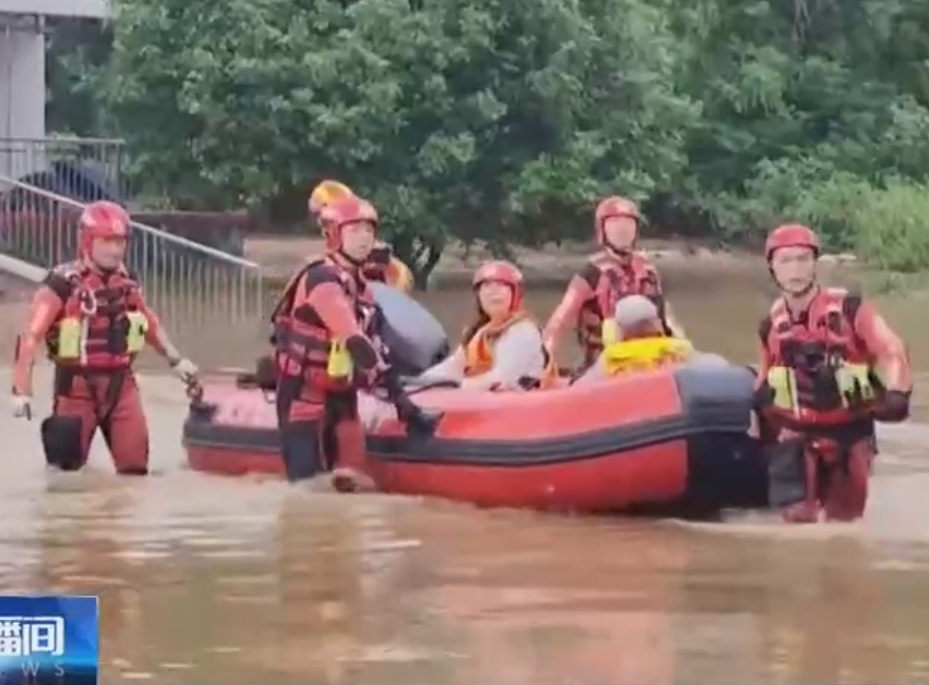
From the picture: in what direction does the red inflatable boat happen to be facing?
to the viewer's right

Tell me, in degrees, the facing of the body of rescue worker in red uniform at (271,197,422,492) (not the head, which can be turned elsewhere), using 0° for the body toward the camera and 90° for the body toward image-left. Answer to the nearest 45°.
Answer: approximately 315°

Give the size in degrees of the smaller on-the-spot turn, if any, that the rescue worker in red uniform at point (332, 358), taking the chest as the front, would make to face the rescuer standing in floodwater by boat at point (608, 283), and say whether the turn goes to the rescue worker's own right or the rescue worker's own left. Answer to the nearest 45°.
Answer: approximately 90° to the rescue worker's own left

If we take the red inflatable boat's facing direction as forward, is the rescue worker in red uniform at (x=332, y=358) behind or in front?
behind

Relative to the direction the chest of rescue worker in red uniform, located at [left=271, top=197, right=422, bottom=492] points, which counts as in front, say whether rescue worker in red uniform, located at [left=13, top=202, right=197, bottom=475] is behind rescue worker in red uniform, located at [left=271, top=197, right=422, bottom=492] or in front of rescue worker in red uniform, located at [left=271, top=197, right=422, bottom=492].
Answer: behind

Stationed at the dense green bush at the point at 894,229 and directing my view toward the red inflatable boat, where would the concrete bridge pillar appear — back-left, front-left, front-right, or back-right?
front-right

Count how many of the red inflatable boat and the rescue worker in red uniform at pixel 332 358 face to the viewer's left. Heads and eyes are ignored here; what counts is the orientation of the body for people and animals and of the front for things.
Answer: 0
